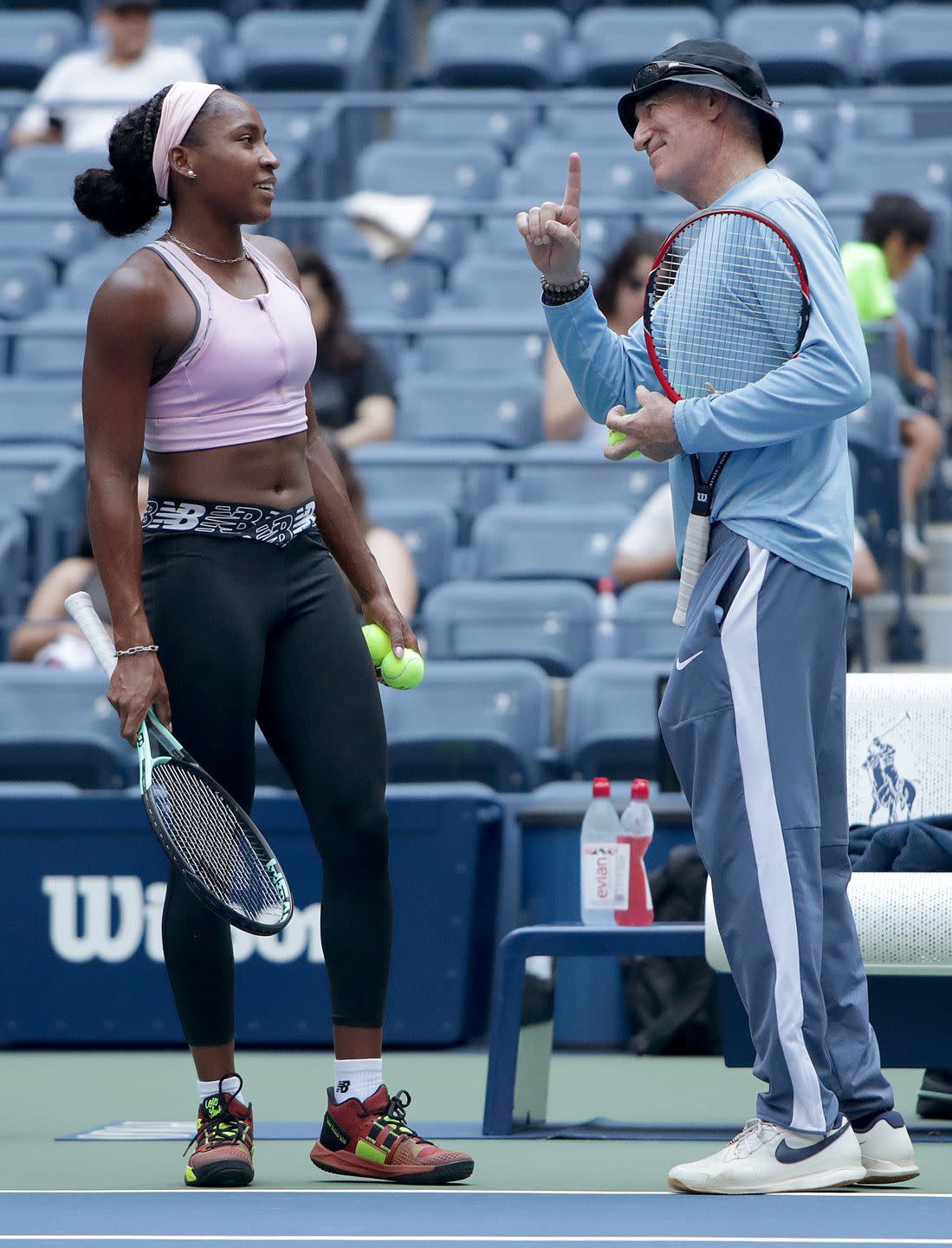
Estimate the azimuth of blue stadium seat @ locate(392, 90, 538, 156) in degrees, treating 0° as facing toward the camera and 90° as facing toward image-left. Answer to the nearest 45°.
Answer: approximately 0°

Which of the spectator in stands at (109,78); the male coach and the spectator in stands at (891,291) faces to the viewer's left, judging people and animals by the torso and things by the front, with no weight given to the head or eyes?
the male coach

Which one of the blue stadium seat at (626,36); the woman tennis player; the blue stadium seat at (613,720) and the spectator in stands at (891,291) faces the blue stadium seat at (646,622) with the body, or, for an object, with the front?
the blue stadium seat at (626,36)

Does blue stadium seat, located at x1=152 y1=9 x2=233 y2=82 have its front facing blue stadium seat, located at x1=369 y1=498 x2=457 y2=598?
yes

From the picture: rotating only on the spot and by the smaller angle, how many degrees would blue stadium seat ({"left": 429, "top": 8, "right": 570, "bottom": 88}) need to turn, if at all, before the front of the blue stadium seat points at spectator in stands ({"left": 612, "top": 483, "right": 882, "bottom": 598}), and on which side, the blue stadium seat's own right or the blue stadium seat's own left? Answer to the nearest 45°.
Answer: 0° — it already faces them

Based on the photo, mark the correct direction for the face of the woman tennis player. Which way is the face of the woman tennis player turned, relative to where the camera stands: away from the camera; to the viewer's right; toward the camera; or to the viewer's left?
to the viewer's right

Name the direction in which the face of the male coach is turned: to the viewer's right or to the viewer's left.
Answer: to the viewer's left

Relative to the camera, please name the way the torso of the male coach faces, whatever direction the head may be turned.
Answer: to the viewer's left

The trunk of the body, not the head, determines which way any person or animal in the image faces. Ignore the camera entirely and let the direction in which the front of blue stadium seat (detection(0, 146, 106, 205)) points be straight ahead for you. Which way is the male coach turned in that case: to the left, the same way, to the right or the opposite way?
to the right

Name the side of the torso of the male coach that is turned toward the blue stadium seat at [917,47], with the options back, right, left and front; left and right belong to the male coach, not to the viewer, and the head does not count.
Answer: right

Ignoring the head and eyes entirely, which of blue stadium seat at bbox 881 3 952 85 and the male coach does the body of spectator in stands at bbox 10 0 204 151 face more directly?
the male coach
